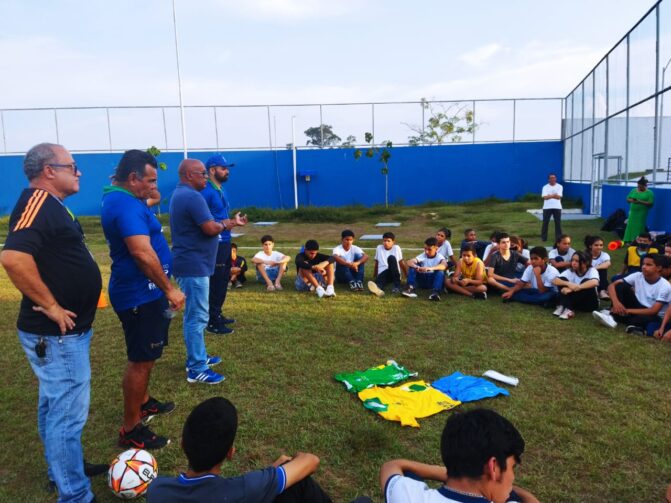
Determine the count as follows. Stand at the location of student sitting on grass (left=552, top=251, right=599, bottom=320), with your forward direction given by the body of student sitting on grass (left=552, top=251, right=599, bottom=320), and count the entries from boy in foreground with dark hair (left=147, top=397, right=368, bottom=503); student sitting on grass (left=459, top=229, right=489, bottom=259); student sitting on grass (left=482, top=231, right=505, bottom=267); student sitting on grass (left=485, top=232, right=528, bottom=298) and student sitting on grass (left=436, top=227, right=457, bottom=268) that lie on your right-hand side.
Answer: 4

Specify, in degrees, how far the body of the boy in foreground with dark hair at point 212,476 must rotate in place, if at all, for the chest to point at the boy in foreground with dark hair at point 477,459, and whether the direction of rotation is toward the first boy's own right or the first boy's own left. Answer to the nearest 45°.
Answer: approximately 45° to the first boy's own right

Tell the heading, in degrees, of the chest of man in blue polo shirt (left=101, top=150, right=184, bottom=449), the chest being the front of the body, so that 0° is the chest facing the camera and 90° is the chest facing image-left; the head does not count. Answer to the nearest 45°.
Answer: approximately 270°

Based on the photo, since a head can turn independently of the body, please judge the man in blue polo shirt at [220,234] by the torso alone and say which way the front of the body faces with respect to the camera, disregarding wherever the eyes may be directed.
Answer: to the viewer's right

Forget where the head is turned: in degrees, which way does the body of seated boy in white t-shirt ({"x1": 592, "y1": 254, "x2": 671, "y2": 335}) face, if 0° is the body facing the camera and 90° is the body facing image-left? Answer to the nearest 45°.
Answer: approximately 45°
